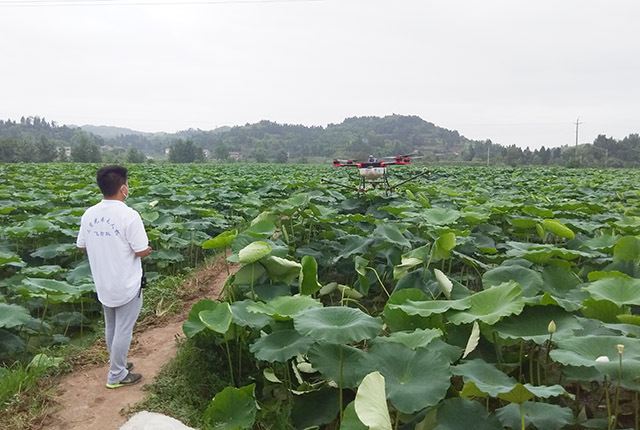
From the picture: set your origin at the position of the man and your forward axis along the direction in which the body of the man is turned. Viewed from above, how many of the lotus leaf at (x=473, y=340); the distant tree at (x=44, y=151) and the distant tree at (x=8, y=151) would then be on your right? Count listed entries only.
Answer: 1

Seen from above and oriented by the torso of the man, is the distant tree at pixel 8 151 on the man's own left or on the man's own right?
on the man's own left

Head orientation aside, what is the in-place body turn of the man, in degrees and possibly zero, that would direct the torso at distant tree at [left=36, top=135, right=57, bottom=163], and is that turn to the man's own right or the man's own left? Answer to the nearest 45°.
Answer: approximately 45° to the man's own left

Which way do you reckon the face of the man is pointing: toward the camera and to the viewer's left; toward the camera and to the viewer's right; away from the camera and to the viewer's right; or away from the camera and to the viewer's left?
away from the camera and to the viewer's right

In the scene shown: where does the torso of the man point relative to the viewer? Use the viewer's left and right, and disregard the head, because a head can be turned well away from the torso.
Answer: facing away from the viewer and to the right of the viewer

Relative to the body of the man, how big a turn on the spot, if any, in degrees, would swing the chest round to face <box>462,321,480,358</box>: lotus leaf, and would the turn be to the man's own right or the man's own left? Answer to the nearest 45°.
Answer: approximately 90° to the man's own right
